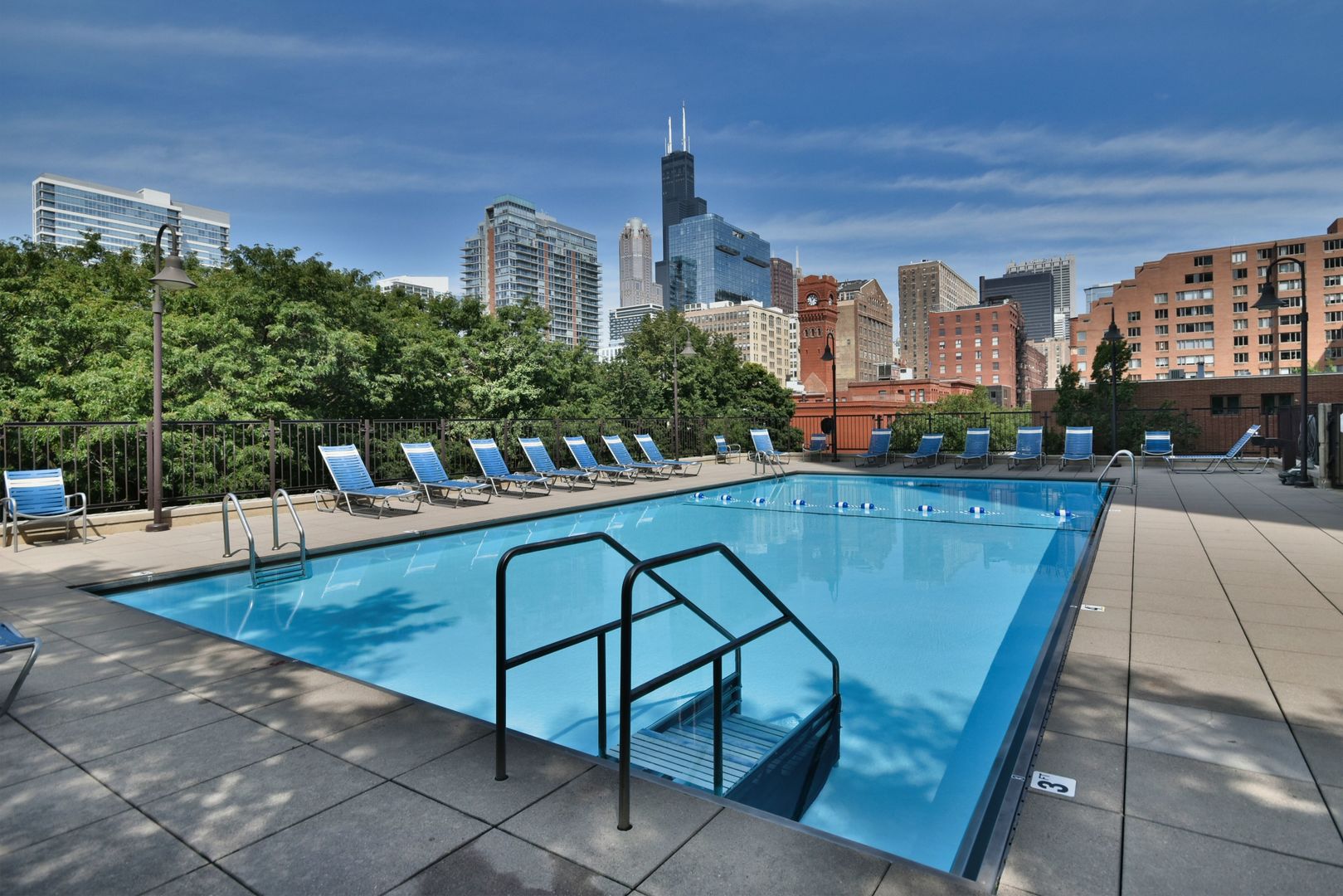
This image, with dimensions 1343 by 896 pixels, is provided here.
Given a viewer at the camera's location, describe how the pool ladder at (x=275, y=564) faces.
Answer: facing the viewer and to the right of the viewer

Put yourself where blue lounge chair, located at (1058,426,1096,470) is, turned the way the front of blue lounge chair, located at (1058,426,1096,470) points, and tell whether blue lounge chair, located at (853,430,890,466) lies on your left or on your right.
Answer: on your right

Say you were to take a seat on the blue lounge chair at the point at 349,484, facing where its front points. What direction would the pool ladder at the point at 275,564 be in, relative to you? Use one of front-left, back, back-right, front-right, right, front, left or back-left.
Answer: front-right

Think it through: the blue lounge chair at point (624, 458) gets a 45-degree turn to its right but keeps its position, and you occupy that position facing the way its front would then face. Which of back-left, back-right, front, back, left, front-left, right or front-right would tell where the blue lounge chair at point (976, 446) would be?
left

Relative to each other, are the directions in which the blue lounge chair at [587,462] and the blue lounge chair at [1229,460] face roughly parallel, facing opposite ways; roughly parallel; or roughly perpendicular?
roughly parallel, facing opposite ways

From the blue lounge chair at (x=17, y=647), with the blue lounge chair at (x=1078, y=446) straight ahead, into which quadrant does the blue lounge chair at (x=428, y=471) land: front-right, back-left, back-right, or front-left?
front-left

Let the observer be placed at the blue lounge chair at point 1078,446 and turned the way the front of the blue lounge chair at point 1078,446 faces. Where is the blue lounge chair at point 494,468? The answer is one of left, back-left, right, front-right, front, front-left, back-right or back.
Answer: front-right

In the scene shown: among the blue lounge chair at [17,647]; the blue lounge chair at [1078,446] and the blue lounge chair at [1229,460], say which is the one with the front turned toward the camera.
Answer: the blue lounge chair at [1078,446]

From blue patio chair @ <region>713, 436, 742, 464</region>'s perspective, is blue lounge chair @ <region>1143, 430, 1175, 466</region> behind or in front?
in front
